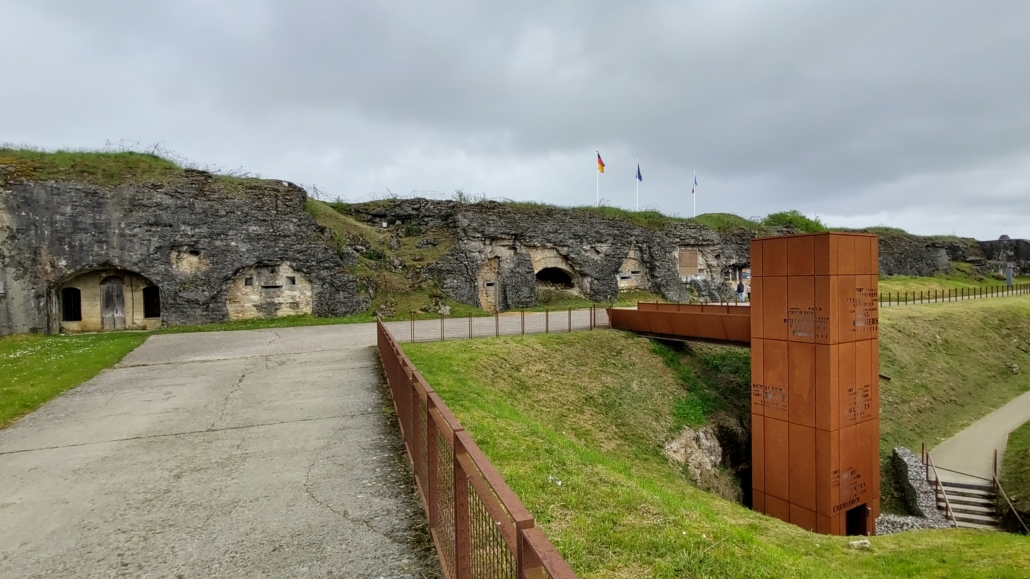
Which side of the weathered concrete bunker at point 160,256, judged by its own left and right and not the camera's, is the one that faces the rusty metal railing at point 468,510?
front

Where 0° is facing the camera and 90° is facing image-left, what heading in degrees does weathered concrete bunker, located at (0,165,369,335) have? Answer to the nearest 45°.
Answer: approximately 0°

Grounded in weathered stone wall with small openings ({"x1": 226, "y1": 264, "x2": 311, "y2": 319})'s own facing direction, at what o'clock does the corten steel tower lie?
The corten steel tower is roughly at 11 o'clock from the weathered stone wall with small openings.

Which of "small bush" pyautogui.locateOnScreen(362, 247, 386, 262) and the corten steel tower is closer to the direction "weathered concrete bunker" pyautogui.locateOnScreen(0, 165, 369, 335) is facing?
the corten steel tower

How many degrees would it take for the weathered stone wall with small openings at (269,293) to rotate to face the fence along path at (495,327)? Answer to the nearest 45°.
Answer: approximately 45° to its left

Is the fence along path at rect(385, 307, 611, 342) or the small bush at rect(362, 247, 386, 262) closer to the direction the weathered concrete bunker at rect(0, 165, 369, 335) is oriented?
the fence along path

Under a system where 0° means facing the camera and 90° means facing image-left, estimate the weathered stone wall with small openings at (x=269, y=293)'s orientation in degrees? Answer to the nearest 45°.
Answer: approximately 0°

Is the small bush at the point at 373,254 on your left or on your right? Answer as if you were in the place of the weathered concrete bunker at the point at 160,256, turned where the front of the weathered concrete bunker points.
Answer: on your left
